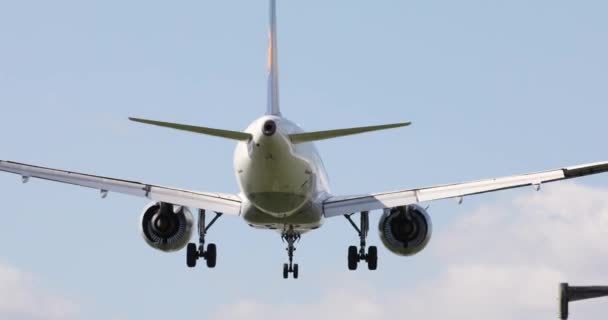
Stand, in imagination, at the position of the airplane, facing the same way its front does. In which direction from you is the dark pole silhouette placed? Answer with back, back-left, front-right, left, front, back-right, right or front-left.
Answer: back

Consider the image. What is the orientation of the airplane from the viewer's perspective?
away from the camera
